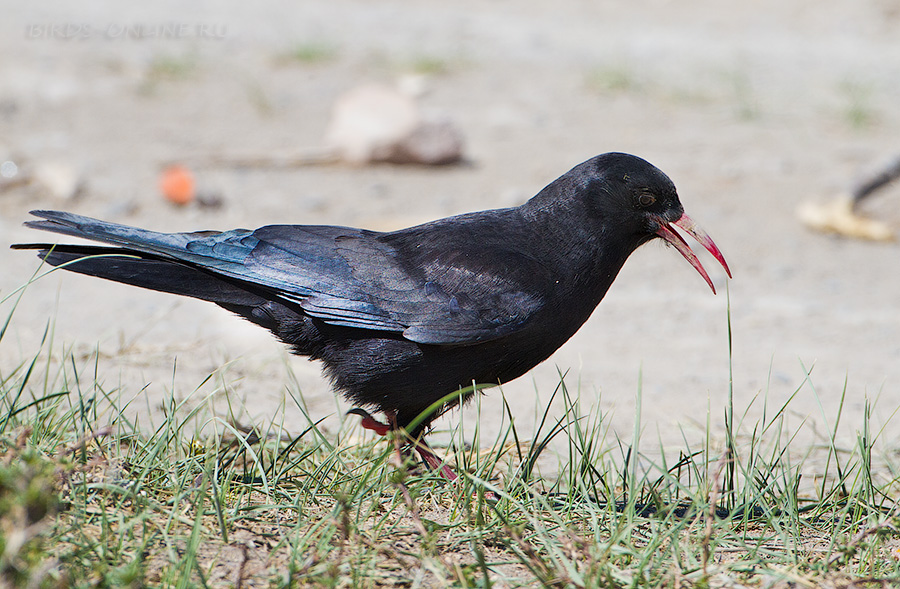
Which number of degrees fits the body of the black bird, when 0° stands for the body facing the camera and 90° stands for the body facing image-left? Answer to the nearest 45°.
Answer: approximately 270°
